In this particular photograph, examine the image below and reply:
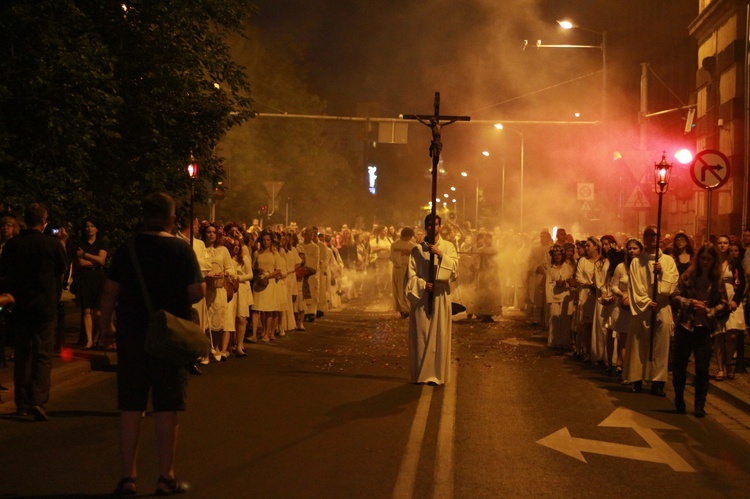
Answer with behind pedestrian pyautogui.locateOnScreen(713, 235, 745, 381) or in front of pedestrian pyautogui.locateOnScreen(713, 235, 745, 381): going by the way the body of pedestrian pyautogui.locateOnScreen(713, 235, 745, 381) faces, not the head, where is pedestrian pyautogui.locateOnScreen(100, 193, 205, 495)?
in front

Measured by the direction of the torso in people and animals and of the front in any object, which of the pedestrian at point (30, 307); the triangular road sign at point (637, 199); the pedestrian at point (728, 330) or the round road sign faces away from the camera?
the pedestrian at point (30, 307)

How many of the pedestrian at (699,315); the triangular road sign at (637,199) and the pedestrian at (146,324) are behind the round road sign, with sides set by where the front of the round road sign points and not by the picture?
1

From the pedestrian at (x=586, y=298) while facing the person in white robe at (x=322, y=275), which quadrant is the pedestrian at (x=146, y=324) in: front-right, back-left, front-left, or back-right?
back-left

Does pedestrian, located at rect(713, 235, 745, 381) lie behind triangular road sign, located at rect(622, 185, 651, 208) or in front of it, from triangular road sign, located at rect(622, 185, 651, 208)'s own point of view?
in front

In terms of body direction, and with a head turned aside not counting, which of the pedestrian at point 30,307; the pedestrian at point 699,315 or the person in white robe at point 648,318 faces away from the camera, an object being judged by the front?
the pedestrian at point 30,307

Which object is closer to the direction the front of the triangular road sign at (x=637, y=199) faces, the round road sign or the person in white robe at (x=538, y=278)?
the round road sign

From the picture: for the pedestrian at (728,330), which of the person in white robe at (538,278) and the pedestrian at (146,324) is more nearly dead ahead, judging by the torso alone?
the pedestrian

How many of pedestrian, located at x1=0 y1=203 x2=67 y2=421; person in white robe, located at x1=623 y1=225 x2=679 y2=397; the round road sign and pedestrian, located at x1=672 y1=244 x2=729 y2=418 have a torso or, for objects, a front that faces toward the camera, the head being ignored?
3

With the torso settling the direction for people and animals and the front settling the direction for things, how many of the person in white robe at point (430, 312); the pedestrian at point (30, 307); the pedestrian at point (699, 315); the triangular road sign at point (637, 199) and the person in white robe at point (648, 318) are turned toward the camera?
4

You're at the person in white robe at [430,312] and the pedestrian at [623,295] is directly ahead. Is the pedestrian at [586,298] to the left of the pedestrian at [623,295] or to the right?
left

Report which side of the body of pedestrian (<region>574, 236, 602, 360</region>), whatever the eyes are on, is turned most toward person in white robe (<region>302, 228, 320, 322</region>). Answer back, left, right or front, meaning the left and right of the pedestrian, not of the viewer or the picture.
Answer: right
